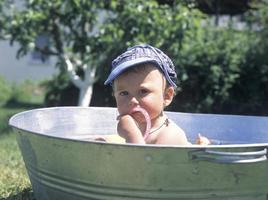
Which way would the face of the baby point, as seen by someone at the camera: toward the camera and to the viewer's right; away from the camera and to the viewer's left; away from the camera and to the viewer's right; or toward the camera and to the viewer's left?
toward the camera and to the viewer's left
